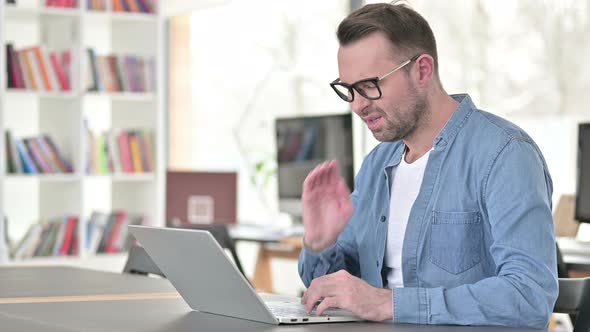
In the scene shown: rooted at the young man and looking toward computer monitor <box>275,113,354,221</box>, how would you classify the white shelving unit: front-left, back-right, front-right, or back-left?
front-left

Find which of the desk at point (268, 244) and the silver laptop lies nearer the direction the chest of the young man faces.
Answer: the silver laptop

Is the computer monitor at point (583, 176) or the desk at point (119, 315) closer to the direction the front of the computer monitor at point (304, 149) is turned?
the desk

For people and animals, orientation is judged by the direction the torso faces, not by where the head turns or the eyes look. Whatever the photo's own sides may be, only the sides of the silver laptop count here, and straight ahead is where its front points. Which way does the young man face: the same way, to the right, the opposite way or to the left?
the opposite way

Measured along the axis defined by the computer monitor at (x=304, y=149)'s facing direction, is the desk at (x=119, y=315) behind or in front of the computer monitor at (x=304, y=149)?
in front

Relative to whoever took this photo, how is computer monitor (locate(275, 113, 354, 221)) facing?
facing the viewer and to the left of the viewer

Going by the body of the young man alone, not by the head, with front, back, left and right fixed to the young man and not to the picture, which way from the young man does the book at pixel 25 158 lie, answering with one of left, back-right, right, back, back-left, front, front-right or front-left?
right

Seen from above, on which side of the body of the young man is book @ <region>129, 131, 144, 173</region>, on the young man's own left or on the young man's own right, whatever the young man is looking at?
on the young man's own right

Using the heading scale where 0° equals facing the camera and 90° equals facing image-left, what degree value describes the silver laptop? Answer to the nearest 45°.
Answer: approximately 225°

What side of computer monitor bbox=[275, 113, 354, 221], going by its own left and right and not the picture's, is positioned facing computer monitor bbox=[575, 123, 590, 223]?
left

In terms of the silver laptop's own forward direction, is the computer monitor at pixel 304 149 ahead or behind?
ahead

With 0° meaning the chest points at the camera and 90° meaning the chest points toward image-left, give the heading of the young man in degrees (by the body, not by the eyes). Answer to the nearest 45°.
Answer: approximately 45°
